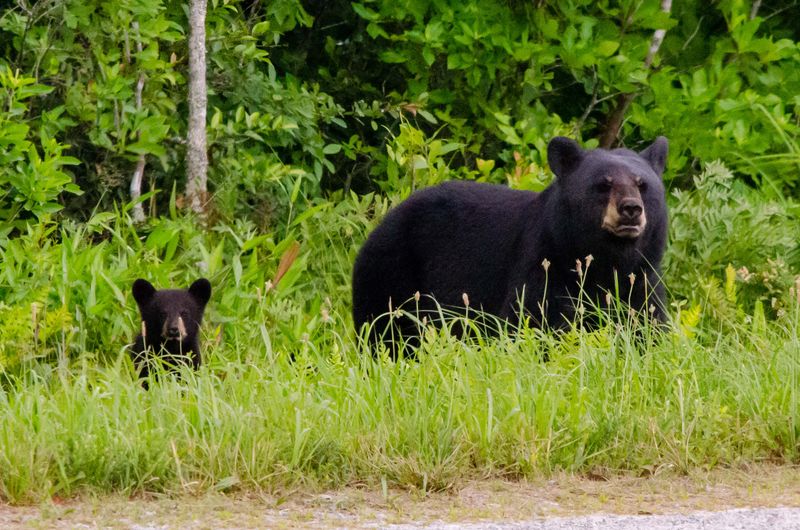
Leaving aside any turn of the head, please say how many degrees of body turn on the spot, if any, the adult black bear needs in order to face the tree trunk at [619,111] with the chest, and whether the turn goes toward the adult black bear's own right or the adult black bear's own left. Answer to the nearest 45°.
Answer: approximately 135° to the adult black bear's own left

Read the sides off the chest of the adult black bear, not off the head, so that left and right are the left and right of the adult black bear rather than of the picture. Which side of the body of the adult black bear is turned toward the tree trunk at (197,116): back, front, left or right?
back

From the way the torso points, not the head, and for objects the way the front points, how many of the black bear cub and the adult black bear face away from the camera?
0

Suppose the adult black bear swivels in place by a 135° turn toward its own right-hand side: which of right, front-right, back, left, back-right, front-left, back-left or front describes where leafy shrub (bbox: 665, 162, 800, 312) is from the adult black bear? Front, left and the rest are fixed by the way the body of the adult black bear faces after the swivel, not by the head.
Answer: back-right

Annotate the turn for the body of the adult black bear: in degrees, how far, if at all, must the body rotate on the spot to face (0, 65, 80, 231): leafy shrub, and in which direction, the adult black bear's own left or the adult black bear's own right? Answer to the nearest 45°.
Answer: approximately 135° to the adult black bear's own right

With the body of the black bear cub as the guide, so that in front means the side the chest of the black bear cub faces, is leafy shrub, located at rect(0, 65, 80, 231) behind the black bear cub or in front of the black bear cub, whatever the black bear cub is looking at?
behind

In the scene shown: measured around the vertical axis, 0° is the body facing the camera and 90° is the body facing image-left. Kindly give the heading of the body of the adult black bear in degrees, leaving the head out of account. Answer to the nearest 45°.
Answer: approximately 315°

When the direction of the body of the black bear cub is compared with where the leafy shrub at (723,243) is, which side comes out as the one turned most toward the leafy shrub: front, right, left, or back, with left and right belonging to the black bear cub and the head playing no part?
left

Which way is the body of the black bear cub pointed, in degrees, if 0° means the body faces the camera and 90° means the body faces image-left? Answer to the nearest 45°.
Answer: approximately 0°

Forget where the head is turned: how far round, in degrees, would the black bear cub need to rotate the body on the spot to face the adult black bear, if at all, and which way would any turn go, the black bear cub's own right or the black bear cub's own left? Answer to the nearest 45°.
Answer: approximately 90° to the black bear cub's own left

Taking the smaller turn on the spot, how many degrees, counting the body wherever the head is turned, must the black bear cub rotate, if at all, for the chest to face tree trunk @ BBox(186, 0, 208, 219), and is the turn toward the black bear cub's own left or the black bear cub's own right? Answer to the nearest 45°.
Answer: approximately 180°

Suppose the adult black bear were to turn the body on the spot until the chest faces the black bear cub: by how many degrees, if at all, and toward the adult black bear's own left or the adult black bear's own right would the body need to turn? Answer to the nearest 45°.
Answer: approximately 135° to the adult black bear's own right
